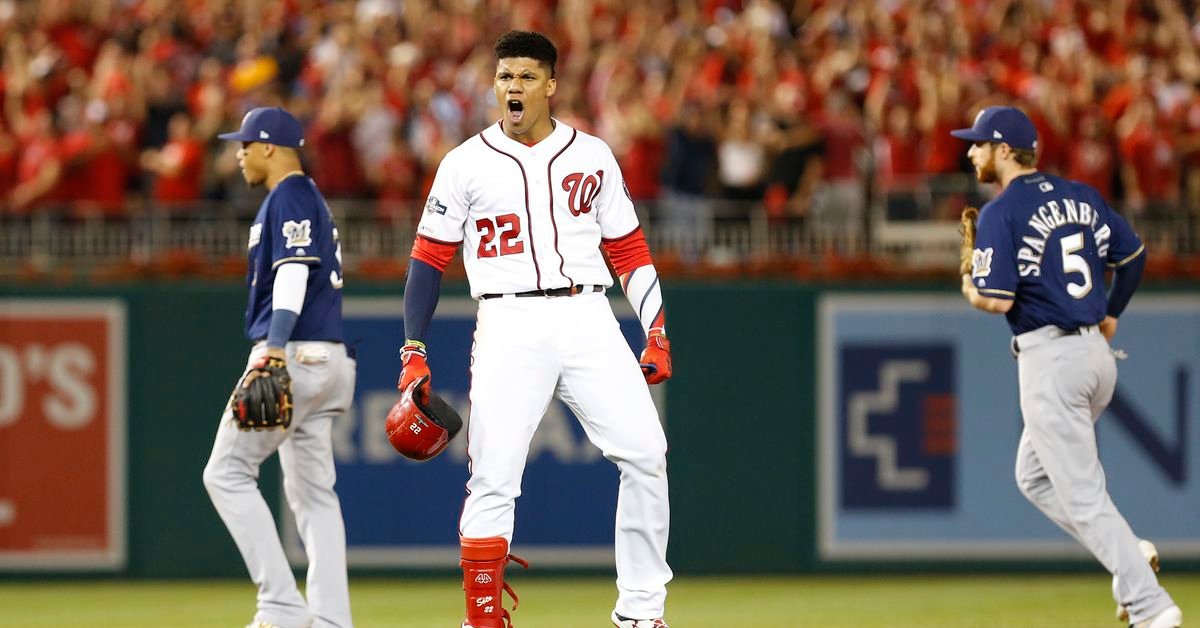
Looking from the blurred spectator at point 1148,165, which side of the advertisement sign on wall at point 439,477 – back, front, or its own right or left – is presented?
left

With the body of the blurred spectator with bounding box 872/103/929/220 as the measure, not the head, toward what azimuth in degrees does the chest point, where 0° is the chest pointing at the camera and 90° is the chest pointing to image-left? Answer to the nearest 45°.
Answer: approximately 0°

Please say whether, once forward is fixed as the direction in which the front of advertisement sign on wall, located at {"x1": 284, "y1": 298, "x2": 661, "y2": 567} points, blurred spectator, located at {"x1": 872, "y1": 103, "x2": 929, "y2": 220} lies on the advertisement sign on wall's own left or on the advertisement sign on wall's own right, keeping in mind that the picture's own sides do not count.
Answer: on the advertisement sign on wall's own left

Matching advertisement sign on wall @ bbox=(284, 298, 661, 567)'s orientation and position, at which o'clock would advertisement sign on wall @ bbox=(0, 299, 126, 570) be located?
advertisement sign on wall @ bbox=(0, 299, 126, 570) is roughly at 3 o'clock from advertisement sign on wall @ bbox=(284, 298, 661, 567).

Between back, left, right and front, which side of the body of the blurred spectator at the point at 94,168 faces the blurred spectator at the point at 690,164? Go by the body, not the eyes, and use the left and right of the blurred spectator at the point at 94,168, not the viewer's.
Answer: left

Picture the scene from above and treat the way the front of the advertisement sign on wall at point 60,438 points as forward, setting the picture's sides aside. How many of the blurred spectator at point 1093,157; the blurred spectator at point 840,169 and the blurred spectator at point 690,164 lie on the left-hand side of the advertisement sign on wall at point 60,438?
3

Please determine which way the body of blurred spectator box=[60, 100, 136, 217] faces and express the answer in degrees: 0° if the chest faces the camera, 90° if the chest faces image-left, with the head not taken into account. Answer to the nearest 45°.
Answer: approximately 0°

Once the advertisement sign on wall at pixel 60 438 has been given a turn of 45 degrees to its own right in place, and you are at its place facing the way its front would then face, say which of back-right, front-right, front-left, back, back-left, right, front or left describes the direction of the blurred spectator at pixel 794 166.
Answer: back-left
